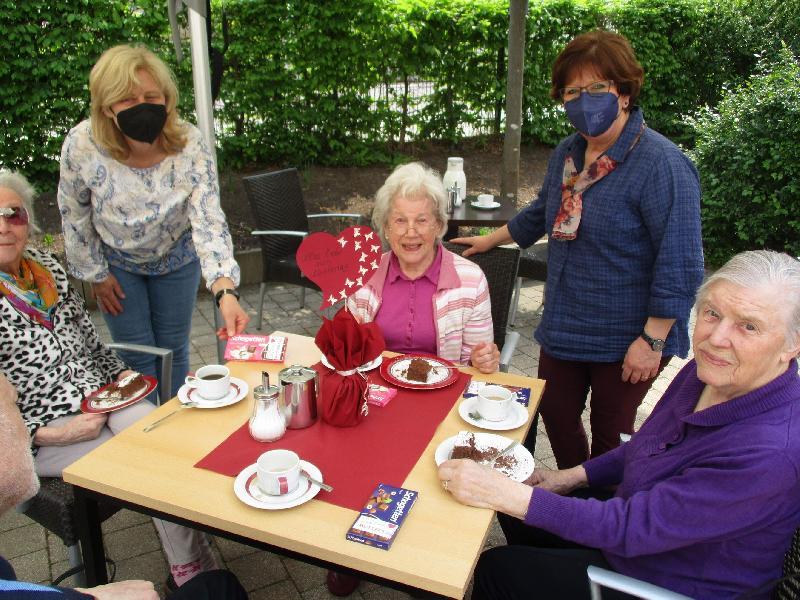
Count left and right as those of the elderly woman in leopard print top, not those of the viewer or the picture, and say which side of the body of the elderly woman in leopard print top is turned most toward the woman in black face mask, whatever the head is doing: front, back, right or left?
left

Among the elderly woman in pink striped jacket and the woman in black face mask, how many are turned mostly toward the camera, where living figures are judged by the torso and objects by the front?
2

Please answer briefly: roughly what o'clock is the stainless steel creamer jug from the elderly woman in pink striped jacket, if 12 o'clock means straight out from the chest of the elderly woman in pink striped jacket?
The stainless steel creamer jug is roughly at 1 o'clock from the elderly woman in pink striped jacket.

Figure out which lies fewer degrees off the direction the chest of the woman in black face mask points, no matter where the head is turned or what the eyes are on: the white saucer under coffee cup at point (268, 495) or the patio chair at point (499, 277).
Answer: the white saucer under coffee cup

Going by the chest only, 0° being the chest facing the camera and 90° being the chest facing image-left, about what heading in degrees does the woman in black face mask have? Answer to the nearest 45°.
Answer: approximately 0°

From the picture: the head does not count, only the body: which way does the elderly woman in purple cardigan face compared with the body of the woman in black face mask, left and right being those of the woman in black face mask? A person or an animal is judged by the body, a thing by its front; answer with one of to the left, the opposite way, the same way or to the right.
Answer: to the right

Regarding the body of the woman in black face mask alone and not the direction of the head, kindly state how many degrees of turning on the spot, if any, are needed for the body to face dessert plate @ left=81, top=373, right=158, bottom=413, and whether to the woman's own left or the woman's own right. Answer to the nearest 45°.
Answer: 0° — they already face it

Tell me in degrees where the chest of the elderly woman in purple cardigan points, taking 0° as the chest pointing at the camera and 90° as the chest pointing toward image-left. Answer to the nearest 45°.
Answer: approximately 45°

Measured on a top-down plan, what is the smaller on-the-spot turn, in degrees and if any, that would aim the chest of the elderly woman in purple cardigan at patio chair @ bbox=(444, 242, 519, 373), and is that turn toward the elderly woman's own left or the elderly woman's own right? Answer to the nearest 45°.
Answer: approximately 90° to the elderly woman's own right
